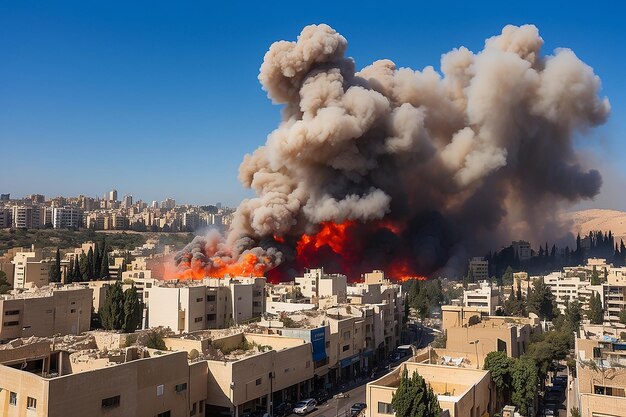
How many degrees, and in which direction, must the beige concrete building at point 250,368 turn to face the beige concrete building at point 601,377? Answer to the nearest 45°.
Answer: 0° — it already faces it

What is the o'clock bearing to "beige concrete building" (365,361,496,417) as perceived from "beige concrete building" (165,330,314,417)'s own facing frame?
"beige concrete building" (365,361,496,417) is roughly at 12 o'clock from "beige concrete building" (165,330,314,417).

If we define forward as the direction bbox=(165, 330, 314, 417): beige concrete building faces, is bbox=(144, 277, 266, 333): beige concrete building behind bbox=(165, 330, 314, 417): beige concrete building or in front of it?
behind

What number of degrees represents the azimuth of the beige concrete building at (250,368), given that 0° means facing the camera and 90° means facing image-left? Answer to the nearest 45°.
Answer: approximately 315°

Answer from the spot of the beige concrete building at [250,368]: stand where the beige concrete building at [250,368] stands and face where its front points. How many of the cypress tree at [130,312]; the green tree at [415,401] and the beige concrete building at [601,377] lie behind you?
1

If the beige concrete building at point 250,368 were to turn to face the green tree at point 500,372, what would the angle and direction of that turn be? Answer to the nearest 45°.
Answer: approximately 45° to its left

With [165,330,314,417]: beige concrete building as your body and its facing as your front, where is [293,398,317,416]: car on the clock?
The car is roughly at 10 o'clock from the beige concrete building.

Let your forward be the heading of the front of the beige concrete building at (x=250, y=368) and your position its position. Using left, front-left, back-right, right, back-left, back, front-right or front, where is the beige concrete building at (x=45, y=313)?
back

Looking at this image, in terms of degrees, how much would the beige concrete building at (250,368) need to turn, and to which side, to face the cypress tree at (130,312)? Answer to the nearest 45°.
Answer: approximately 180°

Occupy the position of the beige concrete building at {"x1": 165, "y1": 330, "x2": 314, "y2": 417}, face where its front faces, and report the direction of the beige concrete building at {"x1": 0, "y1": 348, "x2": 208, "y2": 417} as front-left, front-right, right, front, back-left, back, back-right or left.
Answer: right

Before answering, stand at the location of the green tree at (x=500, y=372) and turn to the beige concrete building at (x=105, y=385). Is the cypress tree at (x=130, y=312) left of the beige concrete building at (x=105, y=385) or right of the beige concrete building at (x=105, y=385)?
right

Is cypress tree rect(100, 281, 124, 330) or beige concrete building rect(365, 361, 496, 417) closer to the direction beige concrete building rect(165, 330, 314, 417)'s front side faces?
the beige concrete building
